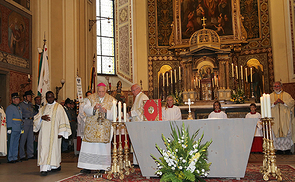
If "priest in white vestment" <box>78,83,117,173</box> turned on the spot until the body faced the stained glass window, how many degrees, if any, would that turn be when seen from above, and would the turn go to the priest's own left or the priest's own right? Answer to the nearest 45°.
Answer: approximately 180°

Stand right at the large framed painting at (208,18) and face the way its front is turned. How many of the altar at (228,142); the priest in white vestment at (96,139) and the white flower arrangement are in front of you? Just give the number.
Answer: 3

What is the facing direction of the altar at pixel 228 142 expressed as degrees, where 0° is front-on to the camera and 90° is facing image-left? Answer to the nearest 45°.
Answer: approximately 0°

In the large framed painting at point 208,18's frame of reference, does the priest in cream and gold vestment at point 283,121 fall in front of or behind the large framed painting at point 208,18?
in front

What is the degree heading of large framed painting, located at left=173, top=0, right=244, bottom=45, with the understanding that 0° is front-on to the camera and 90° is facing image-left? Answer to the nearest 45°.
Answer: approximately 0°

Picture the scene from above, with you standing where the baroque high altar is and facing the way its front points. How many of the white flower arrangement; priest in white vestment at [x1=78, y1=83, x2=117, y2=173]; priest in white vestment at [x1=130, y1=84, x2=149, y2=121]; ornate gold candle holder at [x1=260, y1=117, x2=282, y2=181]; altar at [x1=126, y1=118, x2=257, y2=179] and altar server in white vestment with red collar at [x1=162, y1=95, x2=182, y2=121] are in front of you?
6

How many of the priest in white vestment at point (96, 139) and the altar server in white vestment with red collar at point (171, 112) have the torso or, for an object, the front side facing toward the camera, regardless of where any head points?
2

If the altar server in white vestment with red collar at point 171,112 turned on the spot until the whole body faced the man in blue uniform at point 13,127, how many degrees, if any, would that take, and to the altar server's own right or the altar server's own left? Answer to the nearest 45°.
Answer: approximately 90° to the altar server's own right

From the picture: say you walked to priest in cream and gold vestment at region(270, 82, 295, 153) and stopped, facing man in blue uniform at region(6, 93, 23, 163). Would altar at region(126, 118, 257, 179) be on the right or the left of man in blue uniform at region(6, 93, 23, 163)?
left

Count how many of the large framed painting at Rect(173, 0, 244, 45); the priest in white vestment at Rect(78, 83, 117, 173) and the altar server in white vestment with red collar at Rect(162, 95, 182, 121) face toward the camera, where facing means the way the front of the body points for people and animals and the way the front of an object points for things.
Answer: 3
